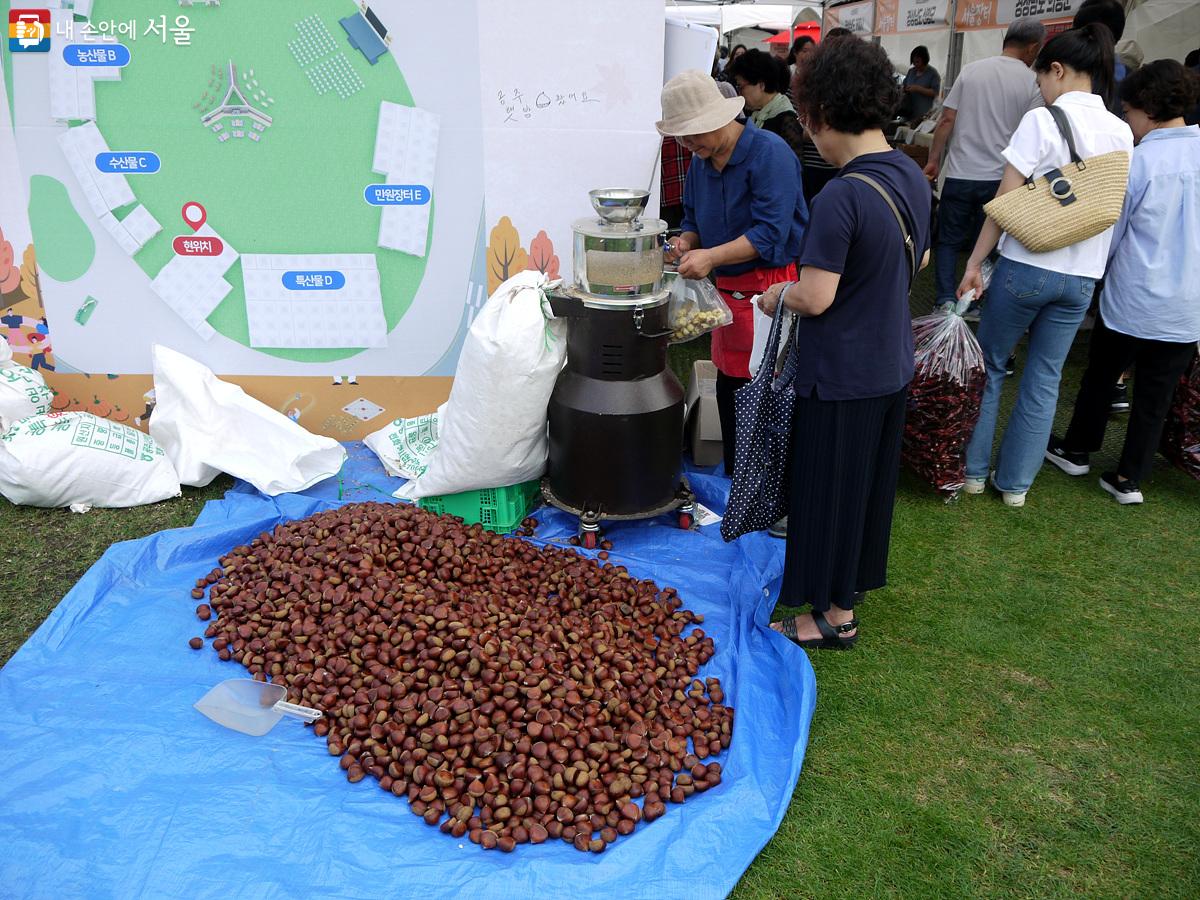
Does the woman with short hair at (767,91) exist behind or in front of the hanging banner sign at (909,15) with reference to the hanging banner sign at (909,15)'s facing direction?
in front

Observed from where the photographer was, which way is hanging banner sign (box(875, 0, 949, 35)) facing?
facing the viewer

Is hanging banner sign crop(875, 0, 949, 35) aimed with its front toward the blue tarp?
yes

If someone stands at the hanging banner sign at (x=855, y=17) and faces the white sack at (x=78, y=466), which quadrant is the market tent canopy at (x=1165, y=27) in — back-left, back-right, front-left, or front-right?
front-left

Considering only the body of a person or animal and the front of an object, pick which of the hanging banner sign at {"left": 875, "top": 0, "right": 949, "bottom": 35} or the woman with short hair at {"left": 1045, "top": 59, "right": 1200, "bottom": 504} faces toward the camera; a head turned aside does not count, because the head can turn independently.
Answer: the hanging banner sign

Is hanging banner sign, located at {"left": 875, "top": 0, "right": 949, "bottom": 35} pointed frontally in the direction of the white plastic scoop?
yes

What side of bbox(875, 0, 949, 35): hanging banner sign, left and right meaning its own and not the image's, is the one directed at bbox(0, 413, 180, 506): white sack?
front

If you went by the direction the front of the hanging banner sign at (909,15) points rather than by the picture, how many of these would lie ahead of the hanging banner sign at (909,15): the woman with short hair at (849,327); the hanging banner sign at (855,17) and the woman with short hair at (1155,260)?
2

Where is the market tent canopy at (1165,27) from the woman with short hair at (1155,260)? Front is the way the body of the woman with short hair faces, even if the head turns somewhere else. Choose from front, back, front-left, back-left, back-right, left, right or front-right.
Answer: front-right

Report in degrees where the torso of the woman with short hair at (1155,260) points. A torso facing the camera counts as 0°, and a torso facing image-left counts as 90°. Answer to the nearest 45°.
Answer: approximately 135°

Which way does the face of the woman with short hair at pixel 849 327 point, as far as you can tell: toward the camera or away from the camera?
away from the camera

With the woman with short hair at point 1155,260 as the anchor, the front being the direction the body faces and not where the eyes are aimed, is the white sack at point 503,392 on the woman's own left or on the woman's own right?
on the woman's own left

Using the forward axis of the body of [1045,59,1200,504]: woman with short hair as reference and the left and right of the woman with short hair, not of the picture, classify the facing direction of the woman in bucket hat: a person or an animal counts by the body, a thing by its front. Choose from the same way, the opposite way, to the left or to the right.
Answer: to the left

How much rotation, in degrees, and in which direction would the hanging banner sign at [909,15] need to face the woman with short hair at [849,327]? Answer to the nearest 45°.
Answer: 0° — it already faces them

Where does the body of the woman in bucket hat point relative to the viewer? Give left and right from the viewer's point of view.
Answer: facing the viewer and to the left of the viewer
